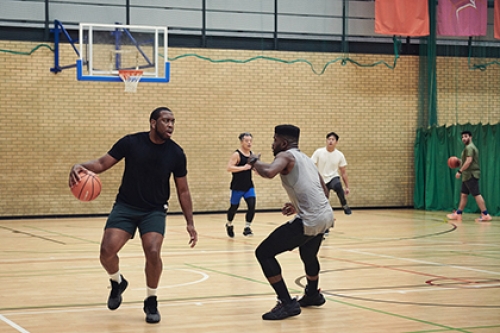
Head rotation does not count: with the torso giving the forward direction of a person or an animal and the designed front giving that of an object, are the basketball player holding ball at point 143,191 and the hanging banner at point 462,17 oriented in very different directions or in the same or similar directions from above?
same or similar directions

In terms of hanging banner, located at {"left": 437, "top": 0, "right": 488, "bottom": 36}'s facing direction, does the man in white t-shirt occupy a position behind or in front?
in front

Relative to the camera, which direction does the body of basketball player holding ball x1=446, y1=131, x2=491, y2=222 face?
to the viewer's left

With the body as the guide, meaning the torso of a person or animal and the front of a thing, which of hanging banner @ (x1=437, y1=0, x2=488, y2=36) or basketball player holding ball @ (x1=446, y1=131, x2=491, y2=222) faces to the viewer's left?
the basketball player holding ball

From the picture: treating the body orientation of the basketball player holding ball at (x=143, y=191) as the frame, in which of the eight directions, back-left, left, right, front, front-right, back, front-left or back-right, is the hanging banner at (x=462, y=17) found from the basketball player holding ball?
back-left

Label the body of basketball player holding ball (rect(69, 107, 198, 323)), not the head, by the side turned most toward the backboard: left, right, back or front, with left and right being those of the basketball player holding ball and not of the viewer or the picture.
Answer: back

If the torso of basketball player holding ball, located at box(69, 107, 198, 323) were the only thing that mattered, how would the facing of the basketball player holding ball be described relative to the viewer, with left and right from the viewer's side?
facing the viewer

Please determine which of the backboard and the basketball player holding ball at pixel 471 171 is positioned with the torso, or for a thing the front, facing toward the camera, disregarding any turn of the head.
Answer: the backboard

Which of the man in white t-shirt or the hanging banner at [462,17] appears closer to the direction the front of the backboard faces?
the man in white t-shirt

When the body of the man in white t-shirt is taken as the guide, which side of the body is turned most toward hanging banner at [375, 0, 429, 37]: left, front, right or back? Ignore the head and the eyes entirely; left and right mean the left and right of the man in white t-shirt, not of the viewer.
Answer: back

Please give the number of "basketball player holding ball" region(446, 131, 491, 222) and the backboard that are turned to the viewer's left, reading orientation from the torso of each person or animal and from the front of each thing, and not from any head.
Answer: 1

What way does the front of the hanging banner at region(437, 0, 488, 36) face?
toward the camera

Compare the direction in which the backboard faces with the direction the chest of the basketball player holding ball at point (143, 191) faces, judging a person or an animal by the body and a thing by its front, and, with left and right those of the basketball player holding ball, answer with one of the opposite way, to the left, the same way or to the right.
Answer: the same way

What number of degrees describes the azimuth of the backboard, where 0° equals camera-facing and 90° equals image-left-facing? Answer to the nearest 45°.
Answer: approximately 0°
